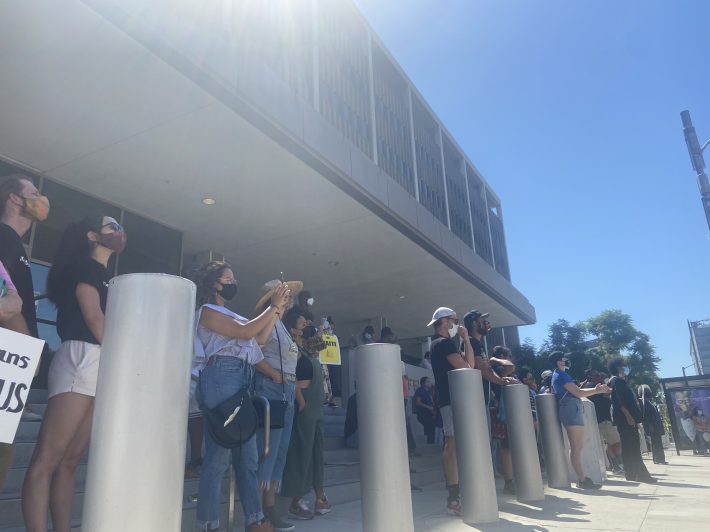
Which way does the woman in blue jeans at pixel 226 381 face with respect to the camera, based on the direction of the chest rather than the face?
to the viewer's right

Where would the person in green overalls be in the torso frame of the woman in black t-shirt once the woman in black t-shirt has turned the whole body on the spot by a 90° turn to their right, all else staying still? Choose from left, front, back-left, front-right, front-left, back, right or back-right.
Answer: back-left

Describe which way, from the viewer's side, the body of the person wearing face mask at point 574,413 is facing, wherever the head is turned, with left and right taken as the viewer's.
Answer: facing to the right of the viewer

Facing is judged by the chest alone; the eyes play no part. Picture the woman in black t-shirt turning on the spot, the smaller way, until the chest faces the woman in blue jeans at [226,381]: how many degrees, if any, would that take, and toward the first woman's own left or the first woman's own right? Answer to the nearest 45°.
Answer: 0° — they already face them

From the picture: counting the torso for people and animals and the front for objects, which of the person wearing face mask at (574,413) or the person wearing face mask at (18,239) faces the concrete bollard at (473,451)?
the person wearing face mask at (18,239)

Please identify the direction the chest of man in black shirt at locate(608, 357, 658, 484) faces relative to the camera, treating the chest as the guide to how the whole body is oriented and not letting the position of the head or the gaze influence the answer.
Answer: to the viewer's right

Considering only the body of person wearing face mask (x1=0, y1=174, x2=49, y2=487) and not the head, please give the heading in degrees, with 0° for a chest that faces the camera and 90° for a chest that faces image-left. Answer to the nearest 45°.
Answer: approximately 270°

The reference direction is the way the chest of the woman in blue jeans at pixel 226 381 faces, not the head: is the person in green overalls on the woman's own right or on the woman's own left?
on the woman's own left

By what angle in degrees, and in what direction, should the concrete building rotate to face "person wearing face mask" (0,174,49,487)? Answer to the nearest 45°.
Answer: approximately 45° to its right

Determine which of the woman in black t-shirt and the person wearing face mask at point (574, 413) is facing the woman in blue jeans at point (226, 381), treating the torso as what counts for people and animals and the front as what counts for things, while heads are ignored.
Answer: the woman in black t-shirt

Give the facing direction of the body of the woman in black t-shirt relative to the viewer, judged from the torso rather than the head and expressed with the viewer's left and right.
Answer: facing to the right of the viewer

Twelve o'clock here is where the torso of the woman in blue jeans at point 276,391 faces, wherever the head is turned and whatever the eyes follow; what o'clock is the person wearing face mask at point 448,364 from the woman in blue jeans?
The person wearing face mask is roughly at 11 o'clock from the woman in blue jeans.

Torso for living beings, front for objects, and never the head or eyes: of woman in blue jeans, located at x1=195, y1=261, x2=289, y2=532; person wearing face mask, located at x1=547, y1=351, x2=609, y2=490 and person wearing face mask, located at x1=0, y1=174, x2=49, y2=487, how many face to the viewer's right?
3
